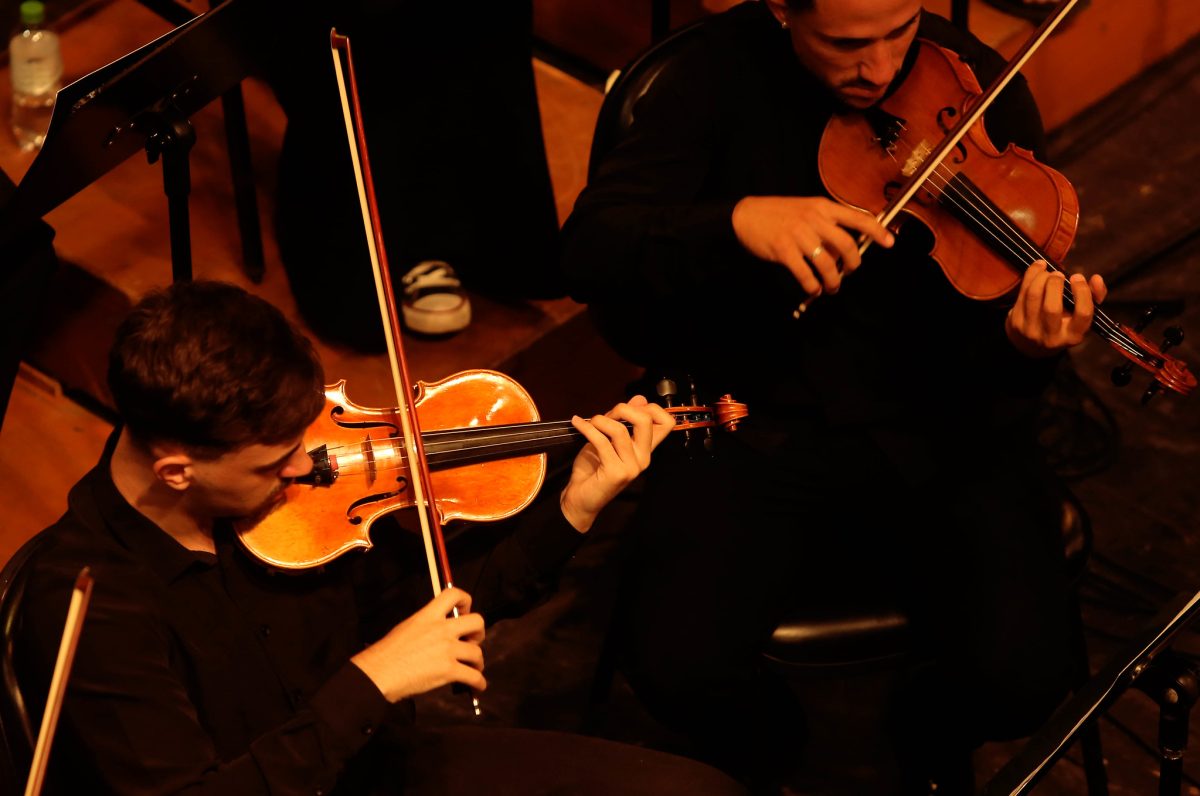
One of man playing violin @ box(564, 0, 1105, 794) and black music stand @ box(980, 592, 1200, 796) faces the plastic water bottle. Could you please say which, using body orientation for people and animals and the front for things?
the black music stand

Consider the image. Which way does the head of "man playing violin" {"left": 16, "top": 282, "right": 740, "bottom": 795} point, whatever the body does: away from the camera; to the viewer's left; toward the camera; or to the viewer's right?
to the viewer's right

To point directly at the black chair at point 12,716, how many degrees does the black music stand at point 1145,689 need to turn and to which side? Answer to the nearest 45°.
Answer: approximately 45° to its left

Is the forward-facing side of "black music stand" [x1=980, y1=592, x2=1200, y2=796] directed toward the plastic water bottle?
yes

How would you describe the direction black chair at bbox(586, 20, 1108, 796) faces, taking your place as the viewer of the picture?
facing the viewer

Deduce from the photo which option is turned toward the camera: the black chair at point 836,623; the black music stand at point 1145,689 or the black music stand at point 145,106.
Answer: the black chair

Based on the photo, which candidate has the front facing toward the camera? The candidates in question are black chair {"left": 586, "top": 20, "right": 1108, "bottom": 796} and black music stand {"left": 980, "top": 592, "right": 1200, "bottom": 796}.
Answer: the black chair

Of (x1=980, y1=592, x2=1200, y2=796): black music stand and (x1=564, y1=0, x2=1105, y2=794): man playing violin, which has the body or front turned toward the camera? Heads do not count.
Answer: the man playing violin

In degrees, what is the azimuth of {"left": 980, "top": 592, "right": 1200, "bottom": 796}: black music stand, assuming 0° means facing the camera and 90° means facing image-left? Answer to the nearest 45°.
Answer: approximately 90°

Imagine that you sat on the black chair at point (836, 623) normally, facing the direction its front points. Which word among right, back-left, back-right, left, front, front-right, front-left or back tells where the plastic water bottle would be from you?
right
